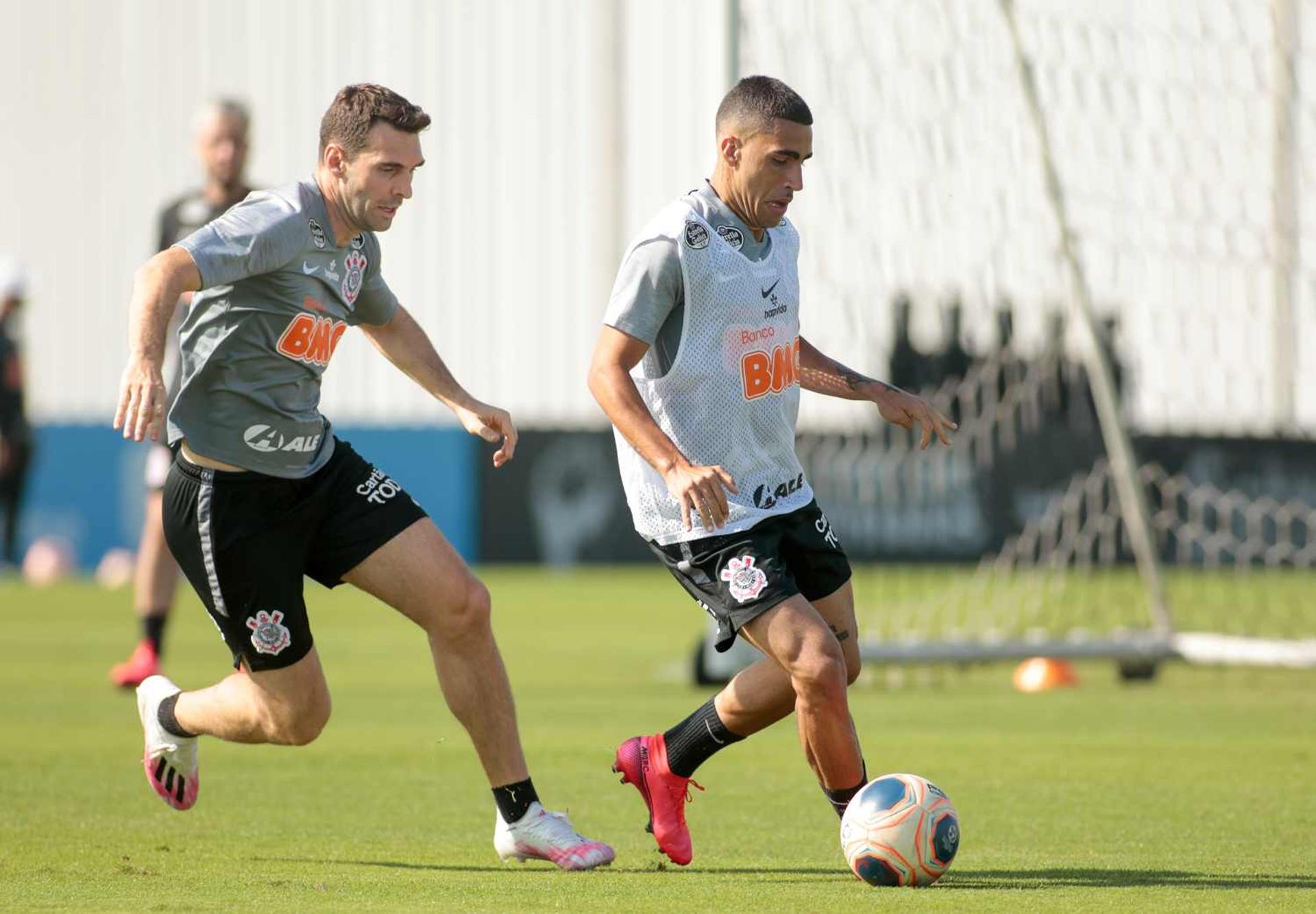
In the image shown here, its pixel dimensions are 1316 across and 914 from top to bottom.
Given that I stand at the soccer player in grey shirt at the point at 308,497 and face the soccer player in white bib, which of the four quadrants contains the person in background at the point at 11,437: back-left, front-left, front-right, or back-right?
back-left

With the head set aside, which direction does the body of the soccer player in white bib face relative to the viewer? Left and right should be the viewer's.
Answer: facing the viewer and to the right of the viewer

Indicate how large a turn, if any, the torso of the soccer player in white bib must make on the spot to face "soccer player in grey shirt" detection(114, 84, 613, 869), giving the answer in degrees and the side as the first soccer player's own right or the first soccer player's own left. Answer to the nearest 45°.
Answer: approximately 135° to the first soccer player's own right

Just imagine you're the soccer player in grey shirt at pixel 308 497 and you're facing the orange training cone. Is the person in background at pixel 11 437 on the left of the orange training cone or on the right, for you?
left

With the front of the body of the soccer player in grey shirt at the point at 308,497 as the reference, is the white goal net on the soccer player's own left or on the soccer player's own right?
on the soccer player's own left

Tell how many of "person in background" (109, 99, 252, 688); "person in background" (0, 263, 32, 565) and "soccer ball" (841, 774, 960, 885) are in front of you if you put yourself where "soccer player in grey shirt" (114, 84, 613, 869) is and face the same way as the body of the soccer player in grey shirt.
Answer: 1

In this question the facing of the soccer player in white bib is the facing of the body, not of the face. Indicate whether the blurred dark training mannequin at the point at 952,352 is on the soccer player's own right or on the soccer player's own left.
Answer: on the soccer player's own left

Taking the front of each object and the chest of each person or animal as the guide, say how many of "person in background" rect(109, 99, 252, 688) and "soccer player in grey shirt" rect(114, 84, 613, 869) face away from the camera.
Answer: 0

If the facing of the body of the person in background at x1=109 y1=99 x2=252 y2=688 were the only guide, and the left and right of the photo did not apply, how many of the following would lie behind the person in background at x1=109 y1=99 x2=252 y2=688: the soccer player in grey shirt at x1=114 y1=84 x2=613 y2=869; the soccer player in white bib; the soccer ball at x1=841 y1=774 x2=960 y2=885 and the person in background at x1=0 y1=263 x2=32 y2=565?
1

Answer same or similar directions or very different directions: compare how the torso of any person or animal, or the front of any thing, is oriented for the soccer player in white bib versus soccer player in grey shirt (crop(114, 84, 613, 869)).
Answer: same or similar directions

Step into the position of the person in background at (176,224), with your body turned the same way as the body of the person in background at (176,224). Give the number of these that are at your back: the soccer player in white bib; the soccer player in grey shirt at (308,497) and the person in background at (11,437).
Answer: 1

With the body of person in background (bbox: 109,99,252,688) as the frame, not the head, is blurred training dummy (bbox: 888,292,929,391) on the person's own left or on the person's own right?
on the person's own left

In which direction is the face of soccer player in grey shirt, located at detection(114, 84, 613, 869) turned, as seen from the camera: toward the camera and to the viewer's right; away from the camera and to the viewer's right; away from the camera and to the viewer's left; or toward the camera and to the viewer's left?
toward the camera and to the viewer's right

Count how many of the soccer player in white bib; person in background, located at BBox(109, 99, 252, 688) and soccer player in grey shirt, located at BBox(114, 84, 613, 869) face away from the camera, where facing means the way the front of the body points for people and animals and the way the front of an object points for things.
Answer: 0

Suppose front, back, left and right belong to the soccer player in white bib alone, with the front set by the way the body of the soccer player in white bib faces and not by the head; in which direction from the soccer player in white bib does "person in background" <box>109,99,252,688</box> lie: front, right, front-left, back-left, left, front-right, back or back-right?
back

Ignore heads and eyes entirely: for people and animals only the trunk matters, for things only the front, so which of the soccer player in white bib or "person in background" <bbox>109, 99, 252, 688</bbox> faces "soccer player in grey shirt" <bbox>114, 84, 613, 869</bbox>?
the person in background
